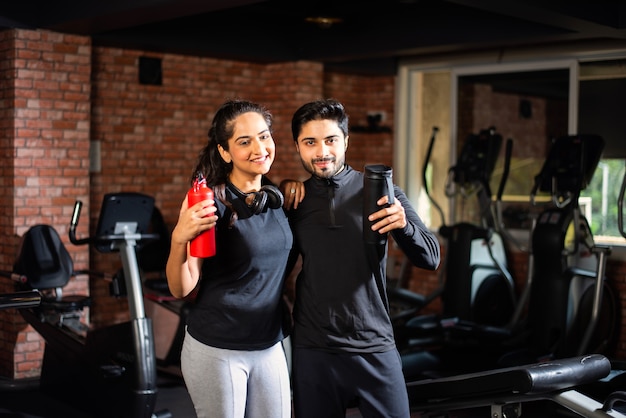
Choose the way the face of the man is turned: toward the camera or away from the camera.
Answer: toward the camera

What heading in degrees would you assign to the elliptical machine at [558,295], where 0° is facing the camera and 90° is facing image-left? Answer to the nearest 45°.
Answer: approximately 225°

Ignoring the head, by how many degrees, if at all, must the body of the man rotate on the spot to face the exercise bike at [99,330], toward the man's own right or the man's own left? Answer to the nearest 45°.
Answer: approximately 135° to the man's own right

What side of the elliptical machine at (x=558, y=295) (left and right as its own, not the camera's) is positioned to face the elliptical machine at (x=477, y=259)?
left

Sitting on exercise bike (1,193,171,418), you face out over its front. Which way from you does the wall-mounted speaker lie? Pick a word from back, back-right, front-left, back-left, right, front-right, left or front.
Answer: back-left

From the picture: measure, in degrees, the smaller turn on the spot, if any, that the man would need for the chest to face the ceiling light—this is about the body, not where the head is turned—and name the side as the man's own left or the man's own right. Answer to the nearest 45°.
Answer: approximately 180°

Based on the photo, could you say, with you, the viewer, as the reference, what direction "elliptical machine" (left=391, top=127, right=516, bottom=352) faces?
facing away from the viewer and to the right of the viewer

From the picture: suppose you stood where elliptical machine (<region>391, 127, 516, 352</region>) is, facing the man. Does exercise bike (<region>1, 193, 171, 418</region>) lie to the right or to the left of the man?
right

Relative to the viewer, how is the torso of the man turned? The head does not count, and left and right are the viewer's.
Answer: facing the viewer

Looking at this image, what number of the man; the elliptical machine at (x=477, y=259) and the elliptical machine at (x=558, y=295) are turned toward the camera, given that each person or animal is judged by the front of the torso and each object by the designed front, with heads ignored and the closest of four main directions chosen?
1

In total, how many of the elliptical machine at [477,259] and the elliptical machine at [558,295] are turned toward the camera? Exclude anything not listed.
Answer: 0

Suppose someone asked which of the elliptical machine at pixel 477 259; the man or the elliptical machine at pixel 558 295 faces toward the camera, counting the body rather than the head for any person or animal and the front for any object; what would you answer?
the man

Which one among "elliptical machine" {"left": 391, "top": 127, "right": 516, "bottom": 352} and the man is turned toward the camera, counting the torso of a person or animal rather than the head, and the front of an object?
the man

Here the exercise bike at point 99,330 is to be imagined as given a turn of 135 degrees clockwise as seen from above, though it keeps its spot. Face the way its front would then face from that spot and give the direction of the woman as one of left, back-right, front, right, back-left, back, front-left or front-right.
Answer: left

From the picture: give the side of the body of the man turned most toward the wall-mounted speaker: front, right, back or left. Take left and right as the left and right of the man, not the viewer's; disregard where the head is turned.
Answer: back
